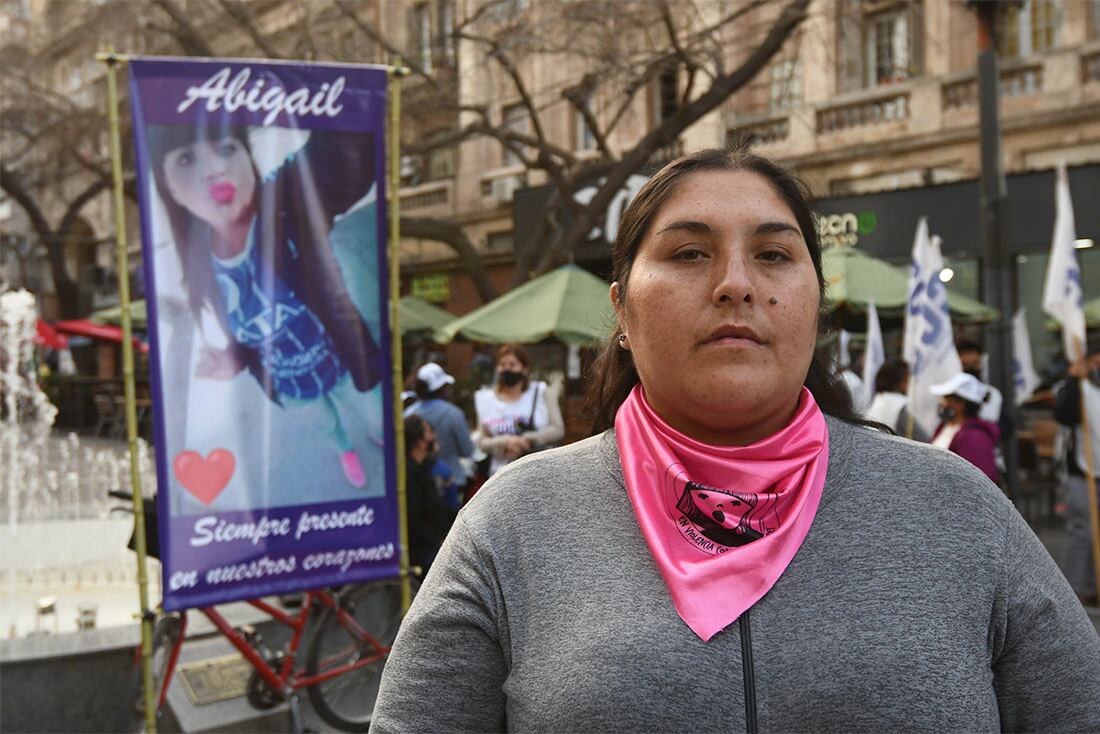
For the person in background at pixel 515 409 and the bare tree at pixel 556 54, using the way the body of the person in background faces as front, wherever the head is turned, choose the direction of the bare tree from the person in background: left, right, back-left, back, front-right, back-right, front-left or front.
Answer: back

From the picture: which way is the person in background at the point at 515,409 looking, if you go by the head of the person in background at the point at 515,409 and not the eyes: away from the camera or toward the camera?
toward the camera

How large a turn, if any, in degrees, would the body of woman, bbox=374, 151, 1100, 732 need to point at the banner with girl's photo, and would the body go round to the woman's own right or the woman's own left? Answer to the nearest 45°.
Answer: approximately 135° to the woman's own right

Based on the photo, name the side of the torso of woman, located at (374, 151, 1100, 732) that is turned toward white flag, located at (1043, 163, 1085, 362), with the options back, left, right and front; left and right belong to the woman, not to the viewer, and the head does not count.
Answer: back

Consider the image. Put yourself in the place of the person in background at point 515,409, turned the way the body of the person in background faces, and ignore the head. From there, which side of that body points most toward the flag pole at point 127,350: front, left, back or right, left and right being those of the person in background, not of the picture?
front

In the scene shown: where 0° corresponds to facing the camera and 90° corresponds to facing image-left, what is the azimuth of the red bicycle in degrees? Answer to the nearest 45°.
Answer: approximately 90°

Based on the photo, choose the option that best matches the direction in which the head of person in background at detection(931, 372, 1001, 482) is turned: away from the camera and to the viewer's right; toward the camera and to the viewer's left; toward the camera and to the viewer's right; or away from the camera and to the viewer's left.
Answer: toward the camera and to the viewer's left

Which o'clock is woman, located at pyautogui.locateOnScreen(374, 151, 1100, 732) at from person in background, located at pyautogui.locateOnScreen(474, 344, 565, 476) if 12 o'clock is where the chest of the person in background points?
The woman is roughly at 12 o'clock from the person in background.

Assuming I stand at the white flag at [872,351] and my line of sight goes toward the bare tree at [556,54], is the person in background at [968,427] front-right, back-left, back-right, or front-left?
back-left

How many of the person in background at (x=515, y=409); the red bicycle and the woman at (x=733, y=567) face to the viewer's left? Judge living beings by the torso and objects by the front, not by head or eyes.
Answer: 1

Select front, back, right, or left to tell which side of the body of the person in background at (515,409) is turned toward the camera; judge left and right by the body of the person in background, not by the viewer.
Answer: front

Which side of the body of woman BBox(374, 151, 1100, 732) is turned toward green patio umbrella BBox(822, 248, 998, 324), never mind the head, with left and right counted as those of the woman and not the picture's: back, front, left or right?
back

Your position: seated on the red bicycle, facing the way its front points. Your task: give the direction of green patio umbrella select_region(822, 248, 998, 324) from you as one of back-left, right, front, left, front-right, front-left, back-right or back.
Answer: back-right

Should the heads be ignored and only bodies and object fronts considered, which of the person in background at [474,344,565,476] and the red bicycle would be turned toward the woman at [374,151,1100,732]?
the person in background

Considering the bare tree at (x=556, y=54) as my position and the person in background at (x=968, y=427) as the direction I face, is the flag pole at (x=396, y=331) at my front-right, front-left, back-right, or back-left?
front-right

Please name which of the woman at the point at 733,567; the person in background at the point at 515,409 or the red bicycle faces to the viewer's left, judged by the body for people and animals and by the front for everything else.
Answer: the red bicycle

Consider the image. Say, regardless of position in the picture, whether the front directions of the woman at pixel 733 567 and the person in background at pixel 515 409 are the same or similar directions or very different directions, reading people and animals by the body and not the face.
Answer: same or similar directions

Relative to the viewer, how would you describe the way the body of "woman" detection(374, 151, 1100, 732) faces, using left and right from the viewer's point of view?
facing the viewer
